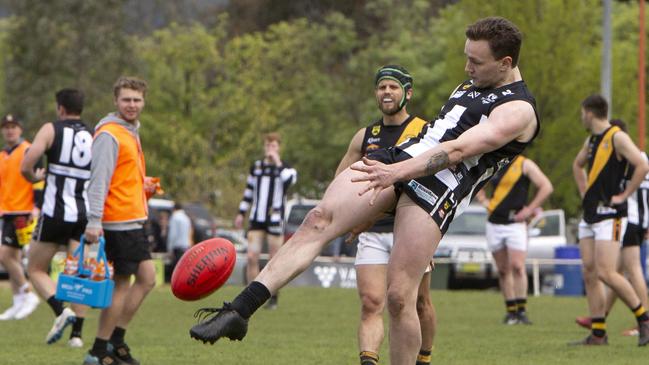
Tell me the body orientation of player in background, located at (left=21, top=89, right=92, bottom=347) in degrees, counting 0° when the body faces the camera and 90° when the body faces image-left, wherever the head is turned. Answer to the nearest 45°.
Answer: approximately 135°

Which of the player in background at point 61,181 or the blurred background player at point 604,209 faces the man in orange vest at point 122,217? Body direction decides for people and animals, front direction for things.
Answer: the blurred background player

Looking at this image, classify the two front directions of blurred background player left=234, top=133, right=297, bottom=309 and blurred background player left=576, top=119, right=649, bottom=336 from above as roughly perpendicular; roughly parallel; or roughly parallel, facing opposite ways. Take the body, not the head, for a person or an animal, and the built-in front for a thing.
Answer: roughly perpendicular

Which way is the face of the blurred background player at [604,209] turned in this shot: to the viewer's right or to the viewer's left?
to the viewer's left

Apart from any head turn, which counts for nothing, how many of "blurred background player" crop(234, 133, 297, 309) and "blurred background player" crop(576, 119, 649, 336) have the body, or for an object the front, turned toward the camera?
1

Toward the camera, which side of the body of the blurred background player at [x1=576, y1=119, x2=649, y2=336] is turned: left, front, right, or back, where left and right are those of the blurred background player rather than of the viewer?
left

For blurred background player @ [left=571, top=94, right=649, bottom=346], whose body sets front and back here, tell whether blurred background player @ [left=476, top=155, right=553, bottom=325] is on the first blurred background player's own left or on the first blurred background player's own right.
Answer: on the first blurred background player's own right

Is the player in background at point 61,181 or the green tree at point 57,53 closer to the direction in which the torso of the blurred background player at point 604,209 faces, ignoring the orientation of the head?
the player in background
